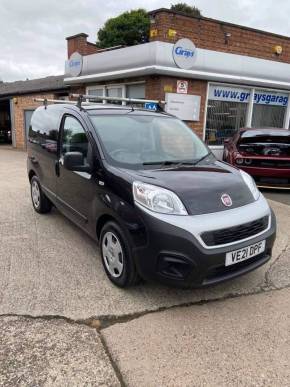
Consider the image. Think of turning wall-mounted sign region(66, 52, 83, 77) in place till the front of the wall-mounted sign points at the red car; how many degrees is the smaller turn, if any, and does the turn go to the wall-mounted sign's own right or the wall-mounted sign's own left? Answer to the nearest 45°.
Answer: approximately 90° to the wall-mounted sign's own left

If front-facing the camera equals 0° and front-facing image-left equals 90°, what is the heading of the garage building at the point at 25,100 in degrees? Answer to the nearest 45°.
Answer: approximately 0°

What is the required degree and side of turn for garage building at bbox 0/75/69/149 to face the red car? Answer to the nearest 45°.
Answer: approximately 45° to its left

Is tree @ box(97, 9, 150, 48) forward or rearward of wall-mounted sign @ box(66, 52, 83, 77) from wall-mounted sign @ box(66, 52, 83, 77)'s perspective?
rearward

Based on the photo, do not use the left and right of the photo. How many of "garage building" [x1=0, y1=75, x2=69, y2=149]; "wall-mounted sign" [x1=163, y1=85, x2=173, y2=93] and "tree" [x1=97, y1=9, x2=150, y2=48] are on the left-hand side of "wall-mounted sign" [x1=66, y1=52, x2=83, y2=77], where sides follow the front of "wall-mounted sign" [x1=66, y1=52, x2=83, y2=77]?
1

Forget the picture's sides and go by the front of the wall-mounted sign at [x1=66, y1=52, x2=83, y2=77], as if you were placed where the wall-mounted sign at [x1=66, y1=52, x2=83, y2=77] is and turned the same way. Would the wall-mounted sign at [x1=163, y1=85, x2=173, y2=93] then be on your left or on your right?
on your left

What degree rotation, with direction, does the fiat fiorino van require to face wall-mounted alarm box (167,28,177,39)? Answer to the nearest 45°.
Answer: approximately 135° to its left

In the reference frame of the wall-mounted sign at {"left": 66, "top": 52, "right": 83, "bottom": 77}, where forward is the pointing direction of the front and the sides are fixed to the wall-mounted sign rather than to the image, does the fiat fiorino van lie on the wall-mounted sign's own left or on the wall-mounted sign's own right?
on the wall-mounted sign's own left

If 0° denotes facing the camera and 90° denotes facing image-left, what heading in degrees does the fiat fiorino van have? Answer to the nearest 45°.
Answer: approximately 315°

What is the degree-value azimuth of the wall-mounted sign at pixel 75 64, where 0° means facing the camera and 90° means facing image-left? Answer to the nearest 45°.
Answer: approximately 45°

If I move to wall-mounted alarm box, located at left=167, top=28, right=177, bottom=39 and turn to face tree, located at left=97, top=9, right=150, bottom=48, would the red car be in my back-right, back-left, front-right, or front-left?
back-right
